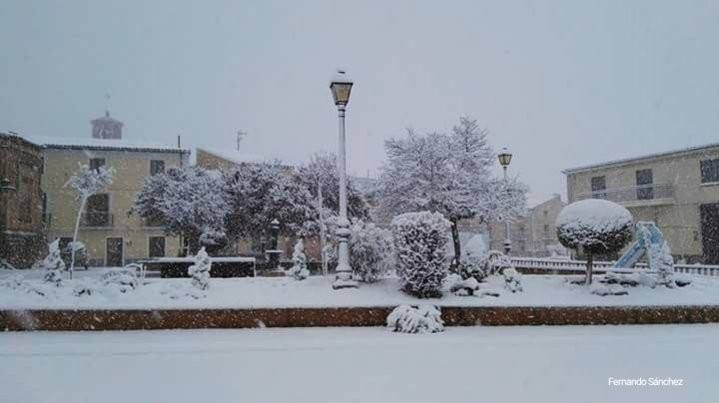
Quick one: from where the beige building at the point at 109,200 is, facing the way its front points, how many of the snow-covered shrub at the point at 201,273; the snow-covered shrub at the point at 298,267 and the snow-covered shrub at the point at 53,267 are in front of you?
3

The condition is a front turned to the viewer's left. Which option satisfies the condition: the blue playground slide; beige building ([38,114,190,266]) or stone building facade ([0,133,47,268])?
the blue playground slide

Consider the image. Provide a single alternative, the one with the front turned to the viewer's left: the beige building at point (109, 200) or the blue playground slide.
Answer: the blue playground slide

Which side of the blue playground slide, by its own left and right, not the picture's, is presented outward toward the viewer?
left

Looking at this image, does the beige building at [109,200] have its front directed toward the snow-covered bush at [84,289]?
yes

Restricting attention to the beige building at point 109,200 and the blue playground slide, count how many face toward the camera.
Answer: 1

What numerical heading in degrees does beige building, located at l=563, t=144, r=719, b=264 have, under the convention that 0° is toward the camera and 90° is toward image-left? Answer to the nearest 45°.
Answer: approximately 45°

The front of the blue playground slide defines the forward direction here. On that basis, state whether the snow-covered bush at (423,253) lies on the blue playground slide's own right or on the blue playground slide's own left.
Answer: on the blue playground slide's own left

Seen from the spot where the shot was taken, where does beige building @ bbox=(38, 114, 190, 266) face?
facing the viewer

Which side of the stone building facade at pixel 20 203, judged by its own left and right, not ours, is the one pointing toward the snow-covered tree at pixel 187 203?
front

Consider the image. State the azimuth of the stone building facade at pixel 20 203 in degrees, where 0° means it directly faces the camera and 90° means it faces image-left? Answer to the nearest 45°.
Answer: approximately 315°

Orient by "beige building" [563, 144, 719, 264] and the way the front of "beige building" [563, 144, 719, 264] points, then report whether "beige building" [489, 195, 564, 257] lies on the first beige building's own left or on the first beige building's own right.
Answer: on the first beige building's own right

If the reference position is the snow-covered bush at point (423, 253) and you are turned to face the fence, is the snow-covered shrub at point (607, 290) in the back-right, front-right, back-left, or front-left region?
front-right
